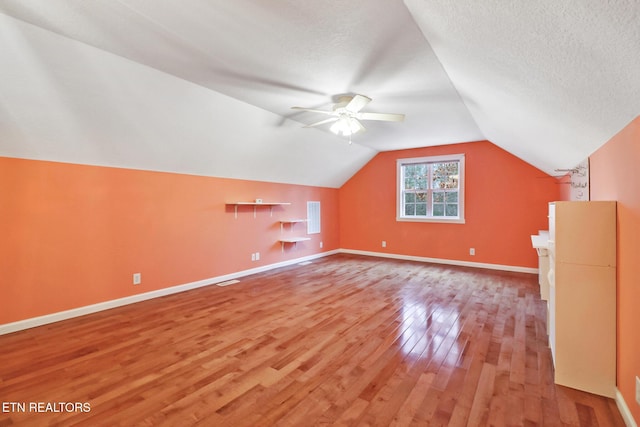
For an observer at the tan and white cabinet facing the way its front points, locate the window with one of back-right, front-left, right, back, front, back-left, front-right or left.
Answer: front-right

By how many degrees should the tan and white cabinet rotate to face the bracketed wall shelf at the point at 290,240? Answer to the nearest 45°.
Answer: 0° — it already faces it

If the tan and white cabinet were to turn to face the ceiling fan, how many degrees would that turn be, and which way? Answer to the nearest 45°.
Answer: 0° — it already faces it

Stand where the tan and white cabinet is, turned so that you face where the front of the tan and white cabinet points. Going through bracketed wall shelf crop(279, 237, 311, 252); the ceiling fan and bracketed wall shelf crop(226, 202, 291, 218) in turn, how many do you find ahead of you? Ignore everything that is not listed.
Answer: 3

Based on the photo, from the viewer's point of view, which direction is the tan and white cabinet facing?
to the viewer's left
